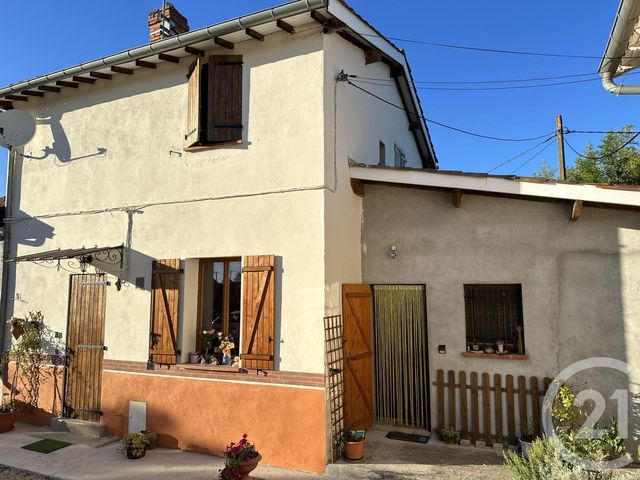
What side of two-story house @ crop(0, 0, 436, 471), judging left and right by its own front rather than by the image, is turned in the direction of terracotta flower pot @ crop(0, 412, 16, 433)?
right

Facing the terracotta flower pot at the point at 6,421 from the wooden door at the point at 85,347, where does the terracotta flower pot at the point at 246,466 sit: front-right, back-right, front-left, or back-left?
back-left

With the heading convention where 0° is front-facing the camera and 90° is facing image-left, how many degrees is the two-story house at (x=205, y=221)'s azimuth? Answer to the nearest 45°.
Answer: approximately 45°

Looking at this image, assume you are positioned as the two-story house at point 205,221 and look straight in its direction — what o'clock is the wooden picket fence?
The wooden picket fence is roughly at 8 o'clock from the two-story house.
